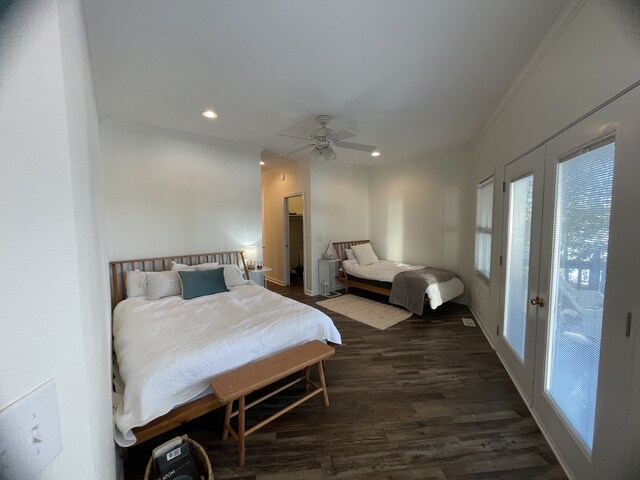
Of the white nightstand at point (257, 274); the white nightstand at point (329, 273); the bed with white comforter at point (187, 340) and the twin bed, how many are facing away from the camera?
0

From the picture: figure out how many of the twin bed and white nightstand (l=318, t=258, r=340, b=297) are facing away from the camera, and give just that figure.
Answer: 0

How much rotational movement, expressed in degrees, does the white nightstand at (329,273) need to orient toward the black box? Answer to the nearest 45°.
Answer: approximately 45° to its right

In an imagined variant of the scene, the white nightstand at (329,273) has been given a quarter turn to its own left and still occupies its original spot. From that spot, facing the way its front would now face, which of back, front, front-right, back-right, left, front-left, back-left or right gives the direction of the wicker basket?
back-right

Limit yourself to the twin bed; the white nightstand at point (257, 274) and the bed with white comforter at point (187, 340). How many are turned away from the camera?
0

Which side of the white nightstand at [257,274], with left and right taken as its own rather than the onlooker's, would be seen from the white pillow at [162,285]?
right

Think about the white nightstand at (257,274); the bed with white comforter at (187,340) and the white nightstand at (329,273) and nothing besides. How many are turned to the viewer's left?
0

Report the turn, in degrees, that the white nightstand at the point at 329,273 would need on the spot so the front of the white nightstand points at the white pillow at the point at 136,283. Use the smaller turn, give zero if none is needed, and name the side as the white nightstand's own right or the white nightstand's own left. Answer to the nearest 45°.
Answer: approximately 90° to the white nightstand's own right

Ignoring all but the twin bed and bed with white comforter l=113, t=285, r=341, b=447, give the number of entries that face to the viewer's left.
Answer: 0

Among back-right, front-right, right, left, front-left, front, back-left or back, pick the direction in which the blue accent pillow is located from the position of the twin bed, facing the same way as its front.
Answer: right

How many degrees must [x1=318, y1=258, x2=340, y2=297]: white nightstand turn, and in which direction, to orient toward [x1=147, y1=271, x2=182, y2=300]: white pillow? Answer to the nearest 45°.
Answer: approximately 90° to its right

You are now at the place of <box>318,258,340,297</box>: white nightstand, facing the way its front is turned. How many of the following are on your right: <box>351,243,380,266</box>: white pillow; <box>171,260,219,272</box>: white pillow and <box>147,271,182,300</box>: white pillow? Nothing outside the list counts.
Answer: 2

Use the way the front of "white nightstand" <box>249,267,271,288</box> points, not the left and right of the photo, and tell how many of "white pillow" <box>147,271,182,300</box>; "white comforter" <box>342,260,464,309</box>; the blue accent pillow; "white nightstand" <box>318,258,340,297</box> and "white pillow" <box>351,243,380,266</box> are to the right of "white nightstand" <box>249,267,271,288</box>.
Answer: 2

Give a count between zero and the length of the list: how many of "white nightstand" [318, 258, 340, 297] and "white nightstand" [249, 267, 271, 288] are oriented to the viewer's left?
0

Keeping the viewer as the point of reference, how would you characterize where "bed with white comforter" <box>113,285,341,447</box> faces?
facing the viewer and to the right of the viewer

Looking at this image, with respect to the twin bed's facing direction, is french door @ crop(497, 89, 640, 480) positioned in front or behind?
in front
